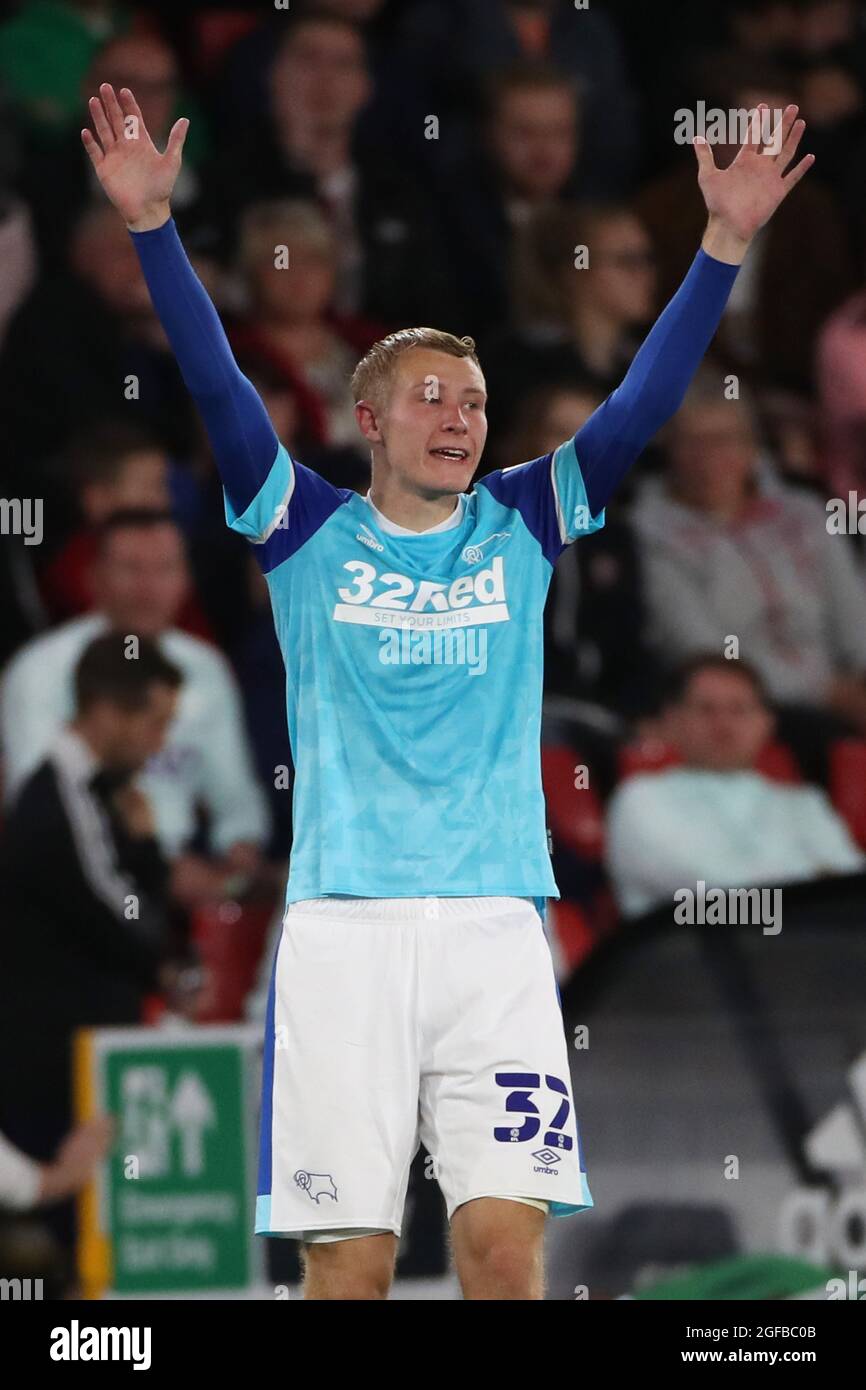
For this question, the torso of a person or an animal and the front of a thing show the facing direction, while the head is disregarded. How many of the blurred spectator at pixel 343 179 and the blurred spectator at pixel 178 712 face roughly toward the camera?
2

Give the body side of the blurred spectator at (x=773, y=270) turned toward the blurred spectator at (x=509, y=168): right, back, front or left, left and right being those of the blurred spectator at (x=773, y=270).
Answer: right

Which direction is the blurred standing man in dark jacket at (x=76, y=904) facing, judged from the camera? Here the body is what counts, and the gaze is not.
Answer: to the viewer's right
